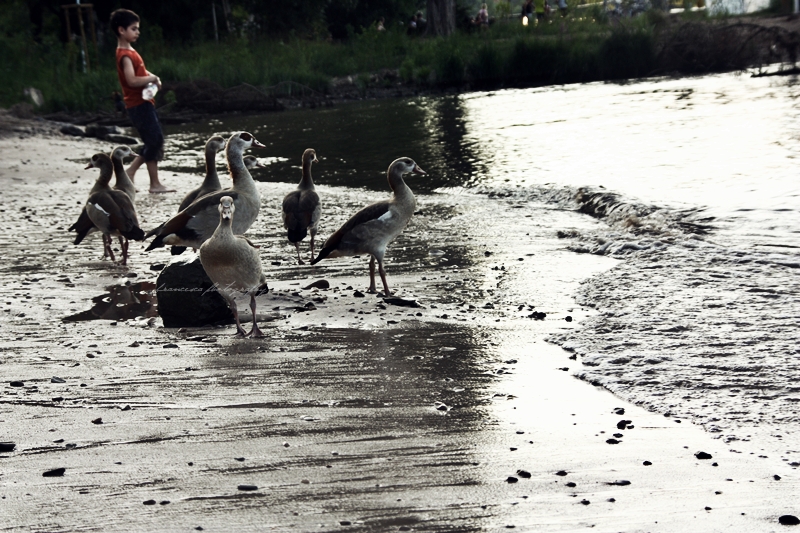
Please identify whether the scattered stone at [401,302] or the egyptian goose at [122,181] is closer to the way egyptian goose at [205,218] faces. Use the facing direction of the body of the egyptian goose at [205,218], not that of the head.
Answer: the scattered stone

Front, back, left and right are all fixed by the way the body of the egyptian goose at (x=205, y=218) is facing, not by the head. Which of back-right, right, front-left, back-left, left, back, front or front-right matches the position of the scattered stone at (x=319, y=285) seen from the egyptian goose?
front-right

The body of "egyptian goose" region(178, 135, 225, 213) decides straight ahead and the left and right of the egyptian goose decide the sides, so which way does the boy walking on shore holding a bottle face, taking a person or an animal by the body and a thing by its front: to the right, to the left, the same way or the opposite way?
the same way

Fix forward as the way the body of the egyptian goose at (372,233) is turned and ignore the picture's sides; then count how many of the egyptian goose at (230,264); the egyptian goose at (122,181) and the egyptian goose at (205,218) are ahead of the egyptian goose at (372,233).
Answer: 0

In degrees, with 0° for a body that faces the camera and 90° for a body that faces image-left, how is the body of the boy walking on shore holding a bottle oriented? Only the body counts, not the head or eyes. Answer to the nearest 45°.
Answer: approximately 270°

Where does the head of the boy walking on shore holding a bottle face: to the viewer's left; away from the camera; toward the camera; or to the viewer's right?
to the viewer's right

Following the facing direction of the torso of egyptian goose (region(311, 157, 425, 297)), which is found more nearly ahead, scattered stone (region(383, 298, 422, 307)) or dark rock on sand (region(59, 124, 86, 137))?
the scattered stone

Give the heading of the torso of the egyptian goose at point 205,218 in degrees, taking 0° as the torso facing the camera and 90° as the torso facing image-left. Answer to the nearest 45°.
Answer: approximately 270°

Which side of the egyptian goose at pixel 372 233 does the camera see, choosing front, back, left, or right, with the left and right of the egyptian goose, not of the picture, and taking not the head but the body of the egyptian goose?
right

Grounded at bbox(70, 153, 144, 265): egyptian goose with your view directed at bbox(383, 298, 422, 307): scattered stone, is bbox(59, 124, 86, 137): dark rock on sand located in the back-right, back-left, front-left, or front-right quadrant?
back-left

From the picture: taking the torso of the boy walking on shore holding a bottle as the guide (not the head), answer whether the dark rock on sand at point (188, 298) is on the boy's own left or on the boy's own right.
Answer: on the boy's own right
